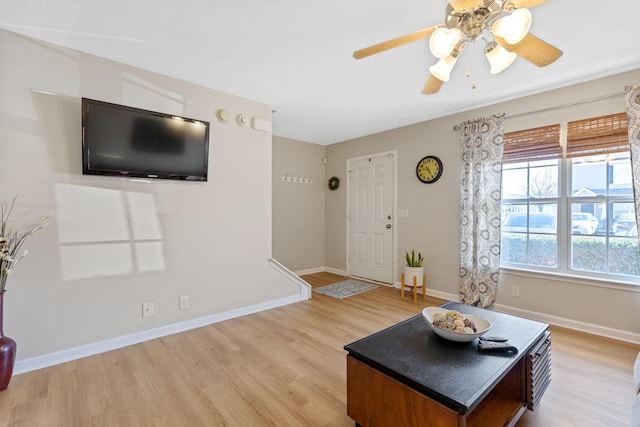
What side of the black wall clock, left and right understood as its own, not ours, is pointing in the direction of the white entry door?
right

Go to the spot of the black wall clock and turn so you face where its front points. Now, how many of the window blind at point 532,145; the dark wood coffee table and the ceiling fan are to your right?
0

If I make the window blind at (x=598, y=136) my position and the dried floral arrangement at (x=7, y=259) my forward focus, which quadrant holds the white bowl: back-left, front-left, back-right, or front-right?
front-left

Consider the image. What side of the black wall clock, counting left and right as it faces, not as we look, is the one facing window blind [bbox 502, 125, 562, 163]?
left

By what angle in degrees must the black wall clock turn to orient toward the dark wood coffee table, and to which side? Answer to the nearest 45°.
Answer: approximately 45° to its left

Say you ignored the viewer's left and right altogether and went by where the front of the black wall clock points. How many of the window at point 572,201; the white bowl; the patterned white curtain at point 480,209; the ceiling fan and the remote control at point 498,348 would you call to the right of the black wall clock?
0

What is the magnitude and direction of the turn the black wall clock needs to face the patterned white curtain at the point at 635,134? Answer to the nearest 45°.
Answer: approximately 90° to its left

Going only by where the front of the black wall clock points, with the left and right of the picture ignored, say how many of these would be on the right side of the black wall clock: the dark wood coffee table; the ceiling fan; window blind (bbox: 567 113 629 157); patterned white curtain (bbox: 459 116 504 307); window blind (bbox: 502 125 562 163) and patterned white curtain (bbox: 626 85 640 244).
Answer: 0

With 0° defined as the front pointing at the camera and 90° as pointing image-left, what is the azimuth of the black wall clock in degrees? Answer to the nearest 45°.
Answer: approximately 45°

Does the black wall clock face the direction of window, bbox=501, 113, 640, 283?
no

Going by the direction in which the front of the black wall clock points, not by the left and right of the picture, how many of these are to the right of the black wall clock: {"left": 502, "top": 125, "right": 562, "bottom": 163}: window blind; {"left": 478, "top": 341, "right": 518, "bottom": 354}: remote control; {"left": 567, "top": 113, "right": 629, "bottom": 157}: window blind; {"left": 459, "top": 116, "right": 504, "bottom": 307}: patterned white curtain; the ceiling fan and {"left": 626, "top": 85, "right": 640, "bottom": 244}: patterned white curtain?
0

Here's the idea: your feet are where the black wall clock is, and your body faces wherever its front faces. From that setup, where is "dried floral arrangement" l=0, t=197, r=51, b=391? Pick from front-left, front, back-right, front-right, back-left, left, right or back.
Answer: front

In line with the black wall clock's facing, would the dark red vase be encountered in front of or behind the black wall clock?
in front

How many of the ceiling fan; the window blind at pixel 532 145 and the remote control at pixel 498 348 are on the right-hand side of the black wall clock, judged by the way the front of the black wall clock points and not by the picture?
0

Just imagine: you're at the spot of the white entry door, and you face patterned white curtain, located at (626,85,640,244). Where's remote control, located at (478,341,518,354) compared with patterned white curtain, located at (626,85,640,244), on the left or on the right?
right

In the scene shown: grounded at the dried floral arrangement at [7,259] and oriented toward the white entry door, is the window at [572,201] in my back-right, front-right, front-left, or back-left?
front-right
